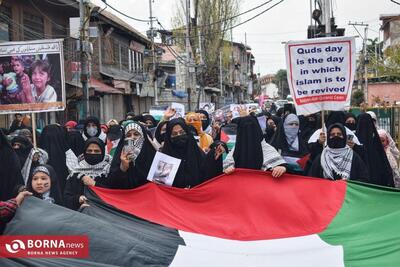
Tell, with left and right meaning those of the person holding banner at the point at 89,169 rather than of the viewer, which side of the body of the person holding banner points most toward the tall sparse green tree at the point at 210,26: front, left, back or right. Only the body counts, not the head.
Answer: back

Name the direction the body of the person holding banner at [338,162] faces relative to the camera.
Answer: toward the camera

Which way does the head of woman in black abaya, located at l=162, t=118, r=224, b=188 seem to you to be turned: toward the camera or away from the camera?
toward the camera

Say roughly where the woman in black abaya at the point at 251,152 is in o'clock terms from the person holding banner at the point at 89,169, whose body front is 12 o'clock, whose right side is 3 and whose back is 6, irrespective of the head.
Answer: The woman in black abaya is roughly at 9 o'clock from the person holding banner.

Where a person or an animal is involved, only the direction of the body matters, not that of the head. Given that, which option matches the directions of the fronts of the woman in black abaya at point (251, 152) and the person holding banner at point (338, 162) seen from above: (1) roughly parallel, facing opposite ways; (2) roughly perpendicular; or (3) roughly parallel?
roughly parallel

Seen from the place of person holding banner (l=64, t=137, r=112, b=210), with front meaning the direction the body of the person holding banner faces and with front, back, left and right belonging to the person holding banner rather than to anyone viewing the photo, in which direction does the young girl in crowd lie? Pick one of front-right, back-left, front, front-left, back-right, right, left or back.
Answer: front-right

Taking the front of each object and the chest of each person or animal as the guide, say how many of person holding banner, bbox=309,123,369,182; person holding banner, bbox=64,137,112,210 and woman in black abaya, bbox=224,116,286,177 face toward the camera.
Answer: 3

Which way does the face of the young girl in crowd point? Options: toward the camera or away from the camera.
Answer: toward the camera

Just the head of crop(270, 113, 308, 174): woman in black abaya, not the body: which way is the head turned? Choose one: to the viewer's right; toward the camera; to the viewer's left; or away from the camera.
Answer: toward the camera

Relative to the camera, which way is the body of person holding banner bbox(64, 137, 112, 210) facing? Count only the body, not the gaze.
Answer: toward the camera

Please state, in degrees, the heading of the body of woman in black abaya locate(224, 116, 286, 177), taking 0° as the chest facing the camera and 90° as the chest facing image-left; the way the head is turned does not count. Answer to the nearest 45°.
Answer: approximately 0°

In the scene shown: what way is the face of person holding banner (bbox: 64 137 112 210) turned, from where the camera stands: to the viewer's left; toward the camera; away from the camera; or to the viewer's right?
toward the camera
